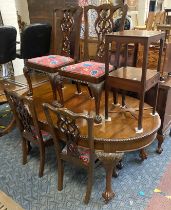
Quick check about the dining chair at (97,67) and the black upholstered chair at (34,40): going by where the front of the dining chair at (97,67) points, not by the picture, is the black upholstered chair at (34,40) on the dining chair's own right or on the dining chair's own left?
on the dining chair's own right

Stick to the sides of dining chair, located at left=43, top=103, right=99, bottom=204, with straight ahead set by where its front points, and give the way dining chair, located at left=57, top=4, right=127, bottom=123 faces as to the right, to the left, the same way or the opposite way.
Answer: the opposite way

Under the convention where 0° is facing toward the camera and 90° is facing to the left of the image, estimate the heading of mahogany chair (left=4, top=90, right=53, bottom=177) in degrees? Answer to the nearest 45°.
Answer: approximately 225°

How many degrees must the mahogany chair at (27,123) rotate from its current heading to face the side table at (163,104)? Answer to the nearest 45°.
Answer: approximately 45° to its right

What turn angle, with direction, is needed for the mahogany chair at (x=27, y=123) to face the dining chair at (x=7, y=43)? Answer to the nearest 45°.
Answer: approximately 45° to its left

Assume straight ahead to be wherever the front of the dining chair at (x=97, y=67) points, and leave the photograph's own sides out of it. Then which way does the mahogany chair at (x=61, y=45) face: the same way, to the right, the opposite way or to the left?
the same way

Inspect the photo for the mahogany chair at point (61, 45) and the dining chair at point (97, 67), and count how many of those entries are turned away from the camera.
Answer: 0

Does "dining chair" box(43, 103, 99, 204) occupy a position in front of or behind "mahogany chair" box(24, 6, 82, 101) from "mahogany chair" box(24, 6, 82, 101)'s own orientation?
in front

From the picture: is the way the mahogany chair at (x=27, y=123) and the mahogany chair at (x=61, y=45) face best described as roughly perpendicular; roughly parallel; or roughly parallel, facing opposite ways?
roughly parallel, facing opposite ways

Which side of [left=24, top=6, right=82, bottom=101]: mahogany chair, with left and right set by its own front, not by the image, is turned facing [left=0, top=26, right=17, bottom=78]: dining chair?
right

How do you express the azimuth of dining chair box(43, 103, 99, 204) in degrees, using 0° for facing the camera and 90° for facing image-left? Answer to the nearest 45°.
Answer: approximately 225°

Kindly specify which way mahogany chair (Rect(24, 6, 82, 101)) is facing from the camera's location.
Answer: facing the viewer and to the left of the viewer

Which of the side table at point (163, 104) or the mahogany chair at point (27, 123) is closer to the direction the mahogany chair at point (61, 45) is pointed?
the mahogany chair

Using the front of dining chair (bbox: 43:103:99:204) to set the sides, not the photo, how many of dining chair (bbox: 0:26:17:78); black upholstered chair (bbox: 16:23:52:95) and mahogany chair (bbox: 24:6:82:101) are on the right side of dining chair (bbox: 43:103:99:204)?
0

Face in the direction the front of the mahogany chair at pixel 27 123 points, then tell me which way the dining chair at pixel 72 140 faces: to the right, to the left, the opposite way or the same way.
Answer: the same way

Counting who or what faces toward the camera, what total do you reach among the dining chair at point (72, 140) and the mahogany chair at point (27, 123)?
0
